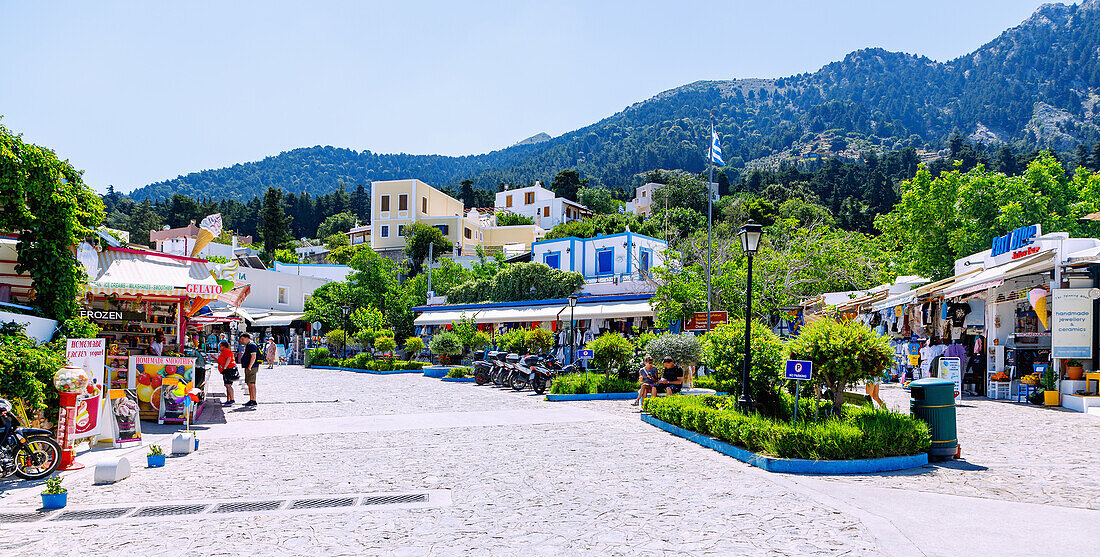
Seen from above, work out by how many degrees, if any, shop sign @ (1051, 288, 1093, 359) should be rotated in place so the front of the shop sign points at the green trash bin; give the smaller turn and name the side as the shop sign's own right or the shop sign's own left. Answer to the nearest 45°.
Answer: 0° — it already faces it

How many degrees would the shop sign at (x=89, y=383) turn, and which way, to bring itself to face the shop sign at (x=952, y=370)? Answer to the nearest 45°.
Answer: approximately 90° to its left

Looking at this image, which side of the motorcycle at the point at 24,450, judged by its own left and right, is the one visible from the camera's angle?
right

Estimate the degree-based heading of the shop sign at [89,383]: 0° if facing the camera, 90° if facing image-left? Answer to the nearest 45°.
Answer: approximately 0°

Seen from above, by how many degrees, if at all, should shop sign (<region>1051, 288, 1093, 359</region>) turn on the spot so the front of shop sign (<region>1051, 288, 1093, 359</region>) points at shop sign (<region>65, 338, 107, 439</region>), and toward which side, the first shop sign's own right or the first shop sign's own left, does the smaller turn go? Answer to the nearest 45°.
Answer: approximately 45° to the first shop sign's own right

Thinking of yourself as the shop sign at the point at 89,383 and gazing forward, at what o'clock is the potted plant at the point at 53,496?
The potted plant is roughly at 12 o'clock from the shop sign.

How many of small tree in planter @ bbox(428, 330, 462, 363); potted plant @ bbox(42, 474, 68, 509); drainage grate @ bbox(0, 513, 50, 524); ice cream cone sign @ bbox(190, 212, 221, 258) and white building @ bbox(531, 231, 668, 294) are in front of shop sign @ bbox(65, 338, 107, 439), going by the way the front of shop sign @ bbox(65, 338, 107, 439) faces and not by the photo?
2

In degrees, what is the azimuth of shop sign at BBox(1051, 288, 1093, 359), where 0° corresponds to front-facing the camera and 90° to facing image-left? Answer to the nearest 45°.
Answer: approximately 0°
